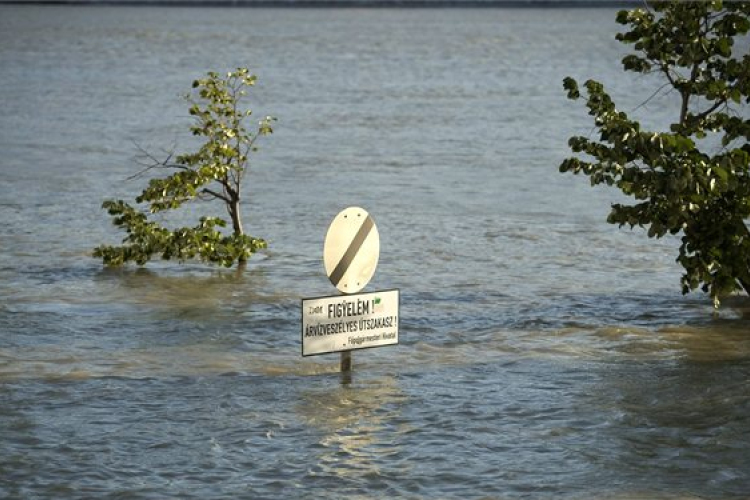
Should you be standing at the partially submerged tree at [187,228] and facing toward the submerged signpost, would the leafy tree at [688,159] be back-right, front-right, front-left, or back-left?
front-left

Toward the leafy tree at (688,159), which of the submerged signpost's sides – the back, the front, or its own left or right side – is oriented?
left

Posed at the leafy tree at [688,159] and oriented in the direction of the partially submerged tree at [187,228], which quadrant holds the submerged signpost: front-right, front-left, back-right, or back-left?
front-left

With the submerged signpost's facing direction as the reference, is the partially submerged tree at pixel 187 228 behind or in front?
behind

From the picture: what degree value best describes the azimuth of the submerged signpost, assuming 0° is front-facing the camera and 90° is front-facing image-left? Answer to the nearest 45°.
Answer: approximately 315°

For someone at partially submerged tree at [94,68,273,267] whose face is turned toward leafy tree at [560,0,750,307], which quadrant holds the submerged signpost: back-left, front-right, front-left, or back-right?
front-right

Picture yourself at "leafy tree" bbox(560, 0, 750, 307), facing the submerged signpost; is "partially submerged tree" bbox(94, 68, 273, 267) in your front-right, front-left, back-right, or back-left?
front-right

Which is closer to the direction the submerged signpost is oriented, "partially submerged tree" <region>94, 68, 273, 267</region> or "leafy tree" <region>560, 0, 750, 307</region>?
the leafy tree
